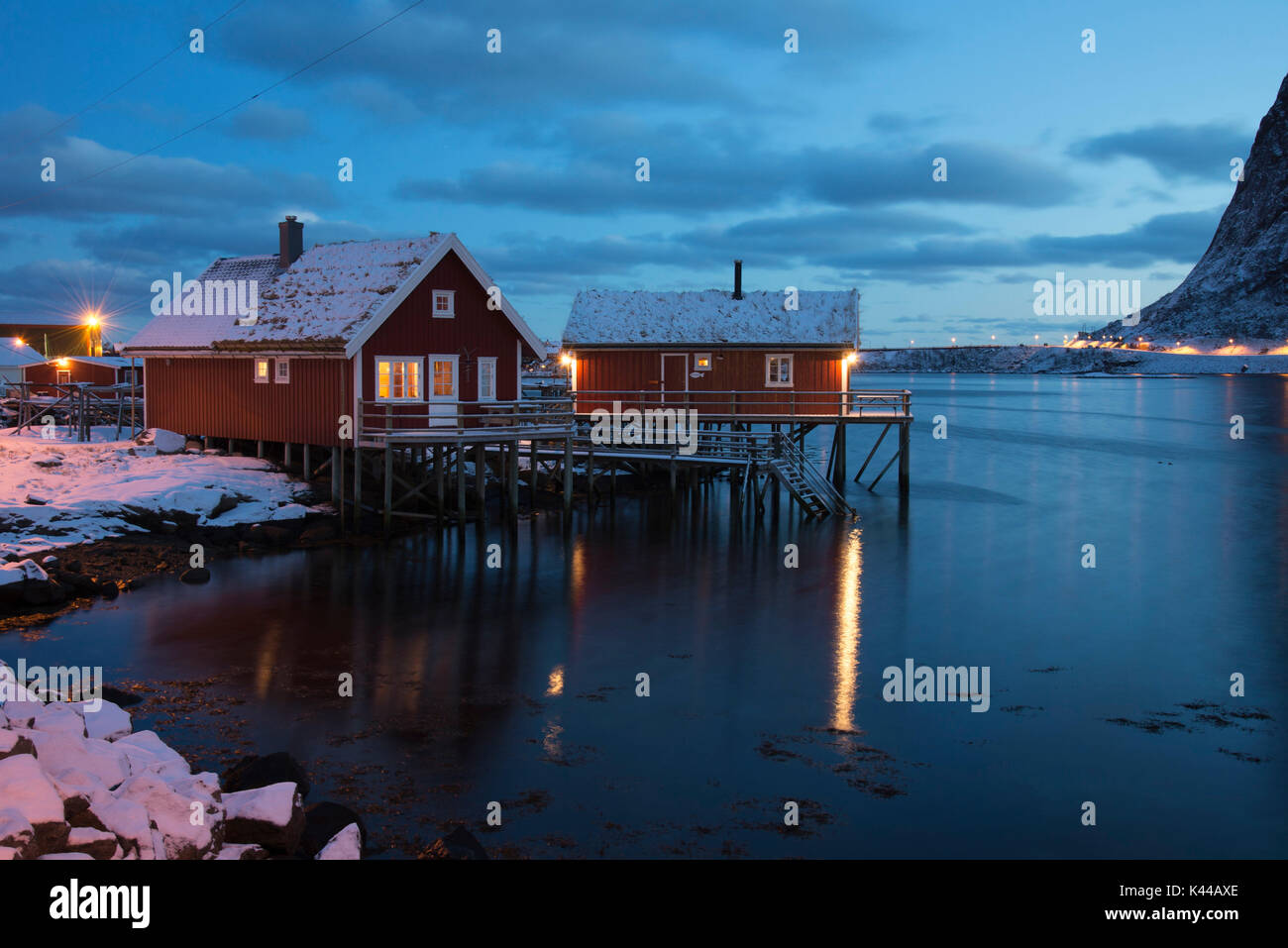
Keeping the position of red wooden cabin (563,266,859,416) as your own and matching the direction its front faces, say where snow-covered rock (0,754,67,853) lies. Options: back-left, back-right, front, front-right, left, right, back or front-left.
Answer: front

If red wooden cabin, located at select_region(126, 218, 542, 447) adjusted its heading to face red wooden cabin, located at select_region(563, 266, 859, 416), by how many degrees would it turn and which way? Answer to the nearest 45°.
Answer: approximately 90° to its left

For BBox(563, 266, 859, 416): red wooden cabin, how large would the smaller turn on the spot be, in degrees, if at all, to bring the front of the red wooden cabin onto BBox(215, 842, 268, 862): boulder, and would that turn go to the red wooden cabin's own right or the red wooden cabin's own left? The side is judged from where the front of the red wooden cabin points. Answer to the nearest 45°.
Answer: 0° — it already faces it

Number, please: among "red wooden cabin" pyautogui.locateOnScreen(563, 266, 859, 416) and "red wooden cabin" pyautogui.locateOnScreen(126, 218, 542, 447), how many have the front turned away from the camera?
0

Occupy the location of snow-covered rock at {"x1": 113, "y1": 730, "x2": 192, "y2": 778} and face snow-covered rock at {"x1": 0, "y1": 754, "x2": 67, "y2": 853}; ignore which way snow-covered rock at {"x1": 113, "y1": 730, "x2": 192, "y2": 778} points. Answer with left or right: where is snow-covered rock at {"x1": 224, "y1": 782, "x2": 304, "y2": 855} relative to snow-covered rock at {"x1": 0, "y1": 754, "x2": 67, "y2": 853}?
left

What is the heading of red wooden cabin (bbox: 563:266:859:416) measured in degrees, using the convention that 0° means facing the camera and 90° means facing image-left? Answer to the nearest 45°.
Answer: approximately 0°

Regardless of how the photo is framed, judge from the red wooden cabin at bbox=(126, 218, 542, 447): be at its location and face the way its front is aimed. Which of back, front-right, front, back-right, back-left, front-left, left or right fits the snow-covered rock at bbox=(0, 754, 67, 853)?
front-right

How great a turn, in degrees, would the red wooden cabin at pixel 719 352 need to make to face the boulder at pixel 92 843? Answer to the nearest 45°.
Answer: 0° — it already faces it

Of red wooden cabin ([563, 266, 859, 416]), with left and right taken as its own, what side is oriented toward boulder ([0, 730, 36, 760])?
front

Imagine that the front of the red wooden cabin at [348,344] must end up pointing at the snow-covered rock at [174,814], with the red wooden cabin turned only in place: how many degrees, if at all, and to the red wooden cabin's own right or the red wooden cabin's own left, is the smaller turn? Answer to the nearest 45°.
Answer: approximately 45° to the red wooden cabin's own right

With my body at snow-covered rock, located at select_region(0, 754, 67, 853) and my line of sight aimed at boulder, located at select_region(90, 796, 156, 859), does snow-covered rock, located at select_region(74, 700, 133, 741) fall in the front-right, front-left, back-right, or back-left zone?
front-left

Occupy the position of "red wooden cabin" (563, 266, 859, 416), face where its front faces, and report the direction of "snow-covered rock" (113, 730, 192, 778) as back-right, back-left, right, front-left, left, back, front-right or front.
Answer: front

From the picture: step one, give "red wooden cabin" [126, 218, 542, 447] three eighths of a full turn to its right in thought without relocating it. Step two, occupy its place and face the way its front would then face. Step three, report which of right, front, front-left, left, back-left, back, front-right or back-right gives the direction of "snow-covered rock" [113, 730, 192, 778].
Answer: left

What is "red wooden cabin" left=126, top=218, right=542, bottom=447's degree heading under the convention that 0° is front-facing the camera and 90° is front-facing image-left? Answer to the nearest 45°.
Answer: approximately 315°

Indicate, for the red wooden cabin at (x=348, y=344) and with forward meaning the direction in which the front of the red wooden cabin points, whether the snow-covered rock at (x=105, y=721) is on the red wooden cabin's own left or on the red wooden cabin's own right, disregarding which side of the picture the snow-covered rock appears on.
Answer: on the red wooden cabin's own right

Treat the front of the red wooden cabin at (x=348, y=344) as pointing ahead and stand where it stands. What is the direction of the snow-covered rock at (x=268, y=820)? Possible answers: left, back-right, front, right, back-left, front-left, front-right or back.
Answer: front-right
